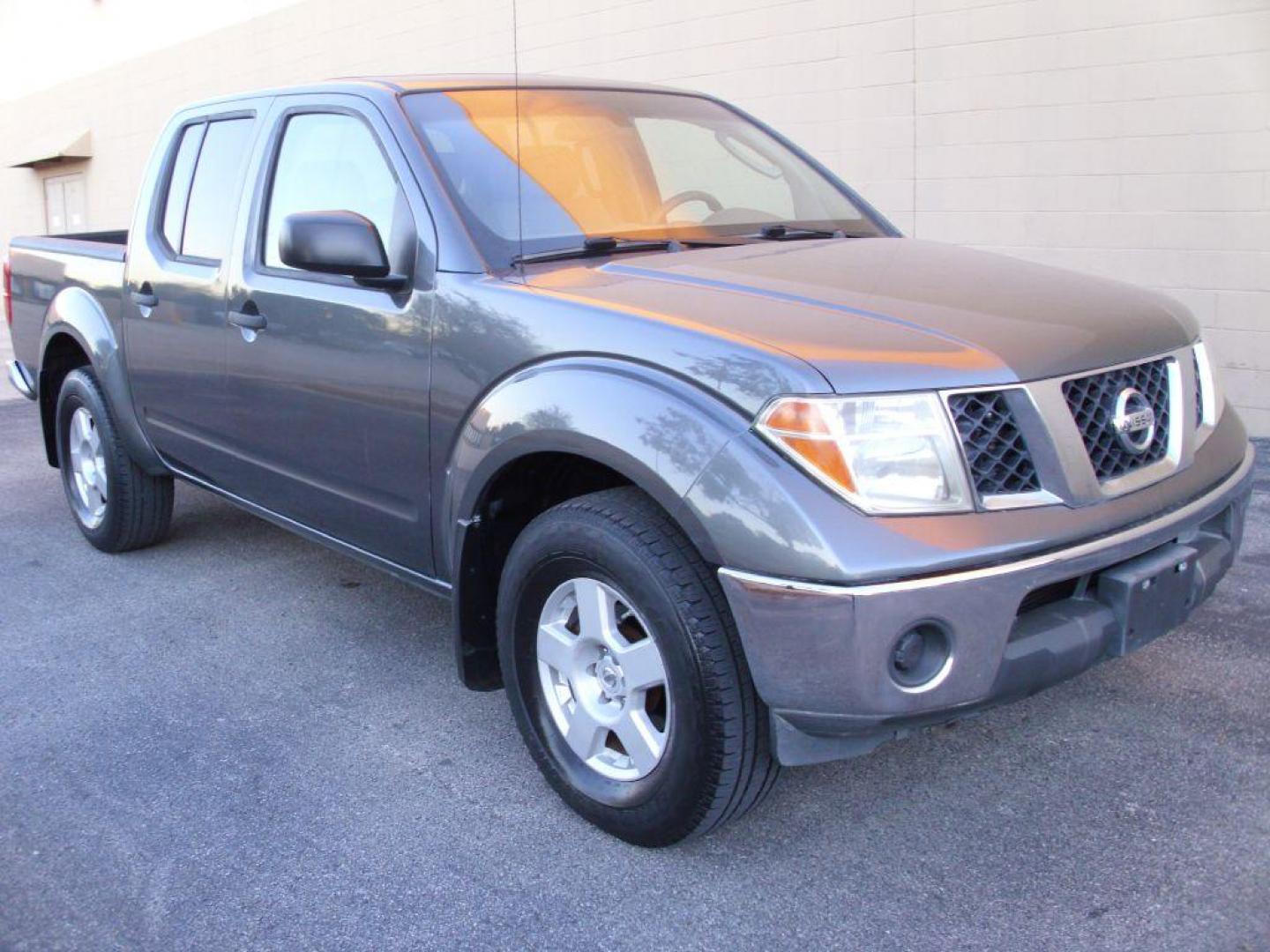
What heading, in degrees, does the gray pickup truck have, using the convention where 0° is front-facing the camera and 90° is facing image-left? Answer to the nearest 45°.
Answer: approximately 315°
